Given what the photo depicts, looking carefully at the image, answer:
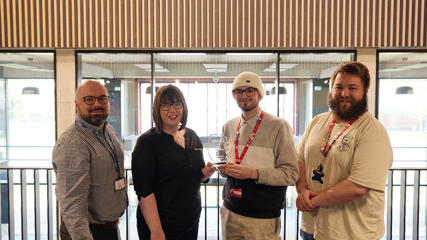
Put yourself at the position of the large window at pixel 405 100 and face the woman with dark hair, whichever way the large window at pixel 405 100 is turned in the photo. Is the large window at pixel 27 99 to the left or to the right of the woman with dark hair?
right

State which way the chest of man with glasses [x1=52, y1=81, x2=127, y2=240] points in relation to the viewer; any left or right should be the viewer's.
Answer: facing the viewer and to the right of the viewer

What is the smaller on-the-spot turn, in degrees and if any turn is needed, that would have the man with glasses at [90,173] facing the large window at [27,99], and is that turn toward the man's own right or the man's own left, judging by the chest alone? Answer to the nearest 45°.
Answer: approximately 135° to the man's own left

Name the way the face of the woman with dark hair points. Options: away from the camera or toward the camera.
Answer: toward the camera
